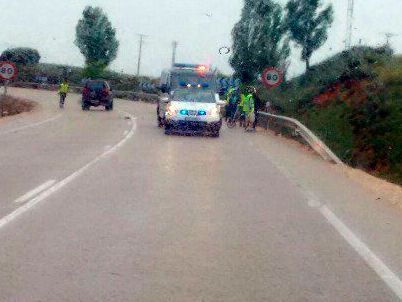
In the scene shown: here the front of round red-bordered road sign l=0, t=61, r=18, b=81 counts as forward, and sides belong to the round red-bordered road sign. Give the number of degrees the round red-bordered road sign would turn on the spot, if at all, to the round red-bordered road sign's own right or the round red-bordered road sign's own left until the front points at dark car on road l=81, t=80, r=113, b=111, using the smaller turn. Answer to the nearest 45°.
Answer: approximately 135° to the round red-bordered road sign's own left

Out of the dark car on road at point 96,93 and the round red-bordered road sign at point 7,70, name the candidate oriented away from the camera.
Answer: the dark car on road

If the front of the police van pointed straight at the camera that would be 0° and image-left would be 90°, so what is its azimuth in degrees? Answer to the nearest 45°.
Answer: approximately 0°

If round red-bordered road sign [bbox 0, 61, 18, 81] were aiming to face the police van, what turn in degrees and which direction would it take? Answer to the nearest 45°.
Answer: approximately 45° to its left

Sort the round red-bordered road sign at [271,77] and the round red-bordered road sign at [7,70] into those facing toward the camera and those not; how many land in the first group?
2

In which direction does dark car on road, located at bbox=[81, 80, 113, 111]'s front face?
away from the camera

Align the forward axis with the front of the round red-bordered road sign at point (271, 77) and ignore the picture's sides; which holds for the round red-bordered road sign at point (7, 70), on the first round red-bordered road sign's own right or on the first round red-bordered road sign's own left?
on the first round red-bordered road sign's own right

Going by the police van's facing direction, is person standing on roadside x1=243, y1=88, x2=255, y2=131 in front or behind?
behind

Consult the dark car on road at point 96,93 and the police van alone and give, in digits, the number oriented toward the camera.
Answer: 1
